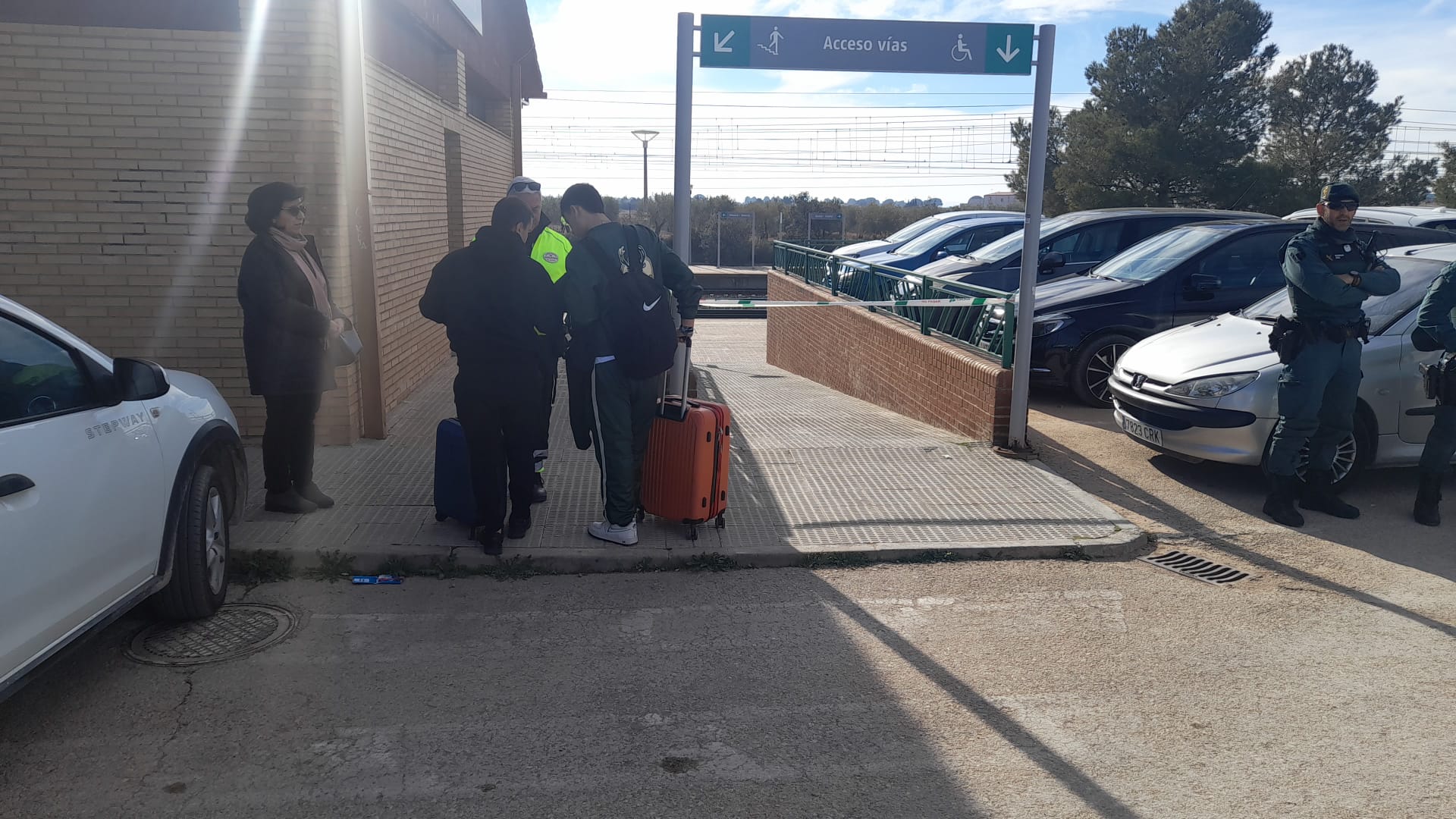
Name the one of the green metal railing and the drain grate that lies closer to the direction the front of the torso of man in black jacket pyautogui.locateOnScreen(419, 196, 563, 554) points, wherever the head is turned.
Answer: the green metal railing

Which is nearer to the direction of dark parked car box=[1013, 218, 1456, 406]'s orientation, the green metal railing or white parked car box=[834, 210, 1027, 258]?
the green metal railing

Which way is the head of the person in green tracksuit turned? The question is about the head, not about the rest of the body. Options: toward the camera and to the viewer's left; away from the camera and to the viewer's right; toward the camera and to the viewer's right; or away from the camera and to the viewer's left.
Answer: away from the camera and to the viewer's left

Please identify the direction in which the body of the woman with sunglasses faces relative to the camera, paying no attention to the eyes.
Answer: to the viewer's right

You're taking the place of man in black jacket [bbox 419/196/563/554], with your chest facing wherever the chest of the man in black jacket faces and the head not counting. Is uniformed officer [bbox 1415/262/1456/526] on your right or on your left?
on your right

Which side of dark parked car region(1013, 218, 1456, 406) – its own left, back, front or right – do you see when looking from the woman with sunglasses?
front

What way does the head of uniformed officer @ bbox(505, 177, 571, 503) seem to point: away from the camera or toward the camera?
toward the camera

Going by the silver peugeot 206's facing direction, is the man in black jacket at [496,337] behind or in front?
in front

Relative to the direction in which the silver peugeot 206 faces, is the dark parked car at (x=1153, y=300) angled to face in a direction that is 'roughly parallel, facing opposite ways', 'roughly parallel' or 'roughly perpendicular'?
roughly parallel

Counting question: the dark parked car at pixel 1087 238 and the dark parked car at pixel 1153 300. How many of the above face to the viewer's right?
0

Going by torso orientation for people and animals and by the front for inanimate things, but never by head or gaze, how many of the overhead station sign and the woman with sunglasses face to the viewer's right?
1

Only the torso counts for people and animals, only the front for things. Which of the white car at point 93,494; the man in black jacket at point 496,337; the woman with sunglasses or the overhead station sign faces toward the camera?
the overhead station sign

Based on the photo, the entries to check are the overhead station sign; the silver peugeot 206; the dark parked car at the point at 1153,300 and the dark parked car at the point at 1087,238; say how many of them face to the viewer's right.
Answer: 0

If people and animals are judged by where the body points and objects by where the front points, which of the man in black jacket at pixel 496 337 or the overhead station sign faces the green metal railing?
the man in black jacket

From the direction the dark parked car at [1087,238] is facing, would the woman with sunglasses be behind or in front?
in front

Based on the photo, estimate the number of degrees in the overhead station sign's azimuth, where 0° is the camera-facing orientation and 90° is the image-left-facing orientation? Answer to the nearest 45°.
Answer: approximately 0°
